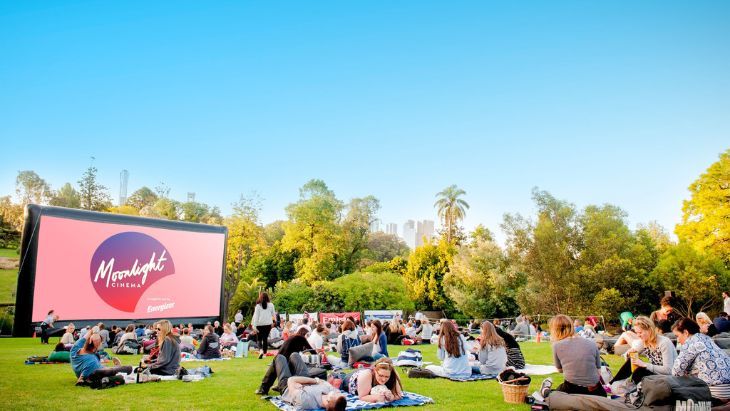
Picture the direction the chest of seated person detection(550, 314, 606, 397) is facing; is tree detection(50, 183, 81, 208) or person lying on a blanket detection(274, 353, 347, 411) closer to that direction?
the tree

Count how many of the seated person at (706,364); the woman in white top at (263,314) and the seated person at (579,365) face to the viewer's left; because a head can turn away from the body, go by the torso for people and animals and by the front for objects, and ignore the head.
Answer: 1

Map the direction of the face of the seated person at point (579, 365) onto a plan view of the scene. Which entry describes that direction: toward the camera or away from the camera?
away from the camera

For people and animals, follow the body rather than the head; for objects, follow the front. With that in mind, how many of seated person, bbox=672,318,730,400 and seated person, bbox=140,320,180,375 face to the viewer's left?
2

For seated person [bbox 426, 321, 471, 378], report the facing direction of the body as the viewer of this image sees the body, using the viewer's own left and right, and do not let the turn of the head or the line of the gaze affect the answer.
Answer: facing away from the viewer and to the left of the viewer

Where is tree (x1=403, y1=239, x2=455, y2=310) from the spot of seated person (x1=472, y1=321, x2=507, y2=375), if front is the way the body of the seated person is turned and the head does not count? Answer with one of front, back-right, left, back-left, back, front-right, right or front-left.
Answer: front-right

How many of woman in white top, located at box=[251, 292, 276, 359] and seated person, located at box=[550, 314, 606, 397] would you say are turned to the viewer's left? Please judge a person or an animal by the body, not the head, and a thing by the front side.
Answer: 0

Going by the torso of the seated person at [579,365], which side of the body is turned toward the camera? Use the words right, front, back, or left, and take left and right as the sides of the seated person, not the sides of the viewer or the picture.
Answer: back

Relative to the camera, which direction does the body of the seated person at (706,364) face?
to the viewer's left

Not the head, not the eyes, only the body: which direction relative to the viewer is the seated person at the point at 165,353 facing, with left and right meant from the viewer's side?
facing to the left of the viewer

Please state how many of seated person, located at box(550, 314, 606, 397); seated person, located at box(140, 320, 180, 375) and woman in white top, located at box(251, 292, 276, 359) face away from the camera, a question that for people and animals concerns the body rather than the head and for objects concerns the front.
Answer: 2

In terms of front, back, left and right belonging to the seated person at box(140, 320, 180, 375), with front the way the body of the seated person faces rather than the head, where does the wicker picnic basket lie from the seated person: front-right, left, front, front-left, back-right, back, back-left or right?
back-left
